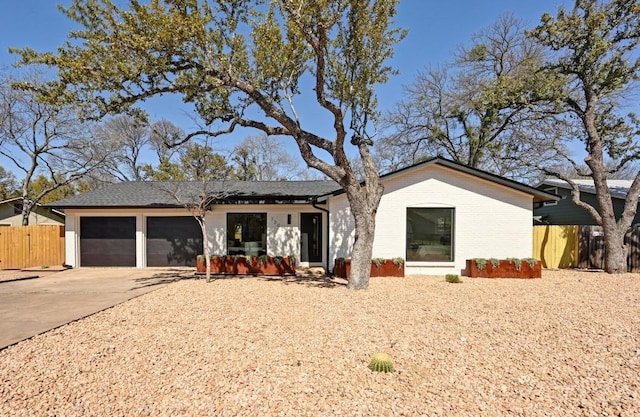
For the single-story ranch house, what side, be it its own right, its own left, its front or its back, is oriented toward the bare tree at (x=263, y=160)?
back

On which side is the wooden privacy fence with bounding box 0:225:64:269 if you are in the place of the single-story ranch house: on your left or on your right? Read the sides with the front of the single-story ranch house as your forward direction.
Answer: on your right

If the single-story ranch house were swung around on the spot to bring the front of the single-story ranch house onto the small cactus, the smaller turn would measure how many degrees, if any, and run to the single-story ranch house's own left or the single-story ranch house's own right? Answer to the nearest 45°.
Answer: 0° — it already faces it

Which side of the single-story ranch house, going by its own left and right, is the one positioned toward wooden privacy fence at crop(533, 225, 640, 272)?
left

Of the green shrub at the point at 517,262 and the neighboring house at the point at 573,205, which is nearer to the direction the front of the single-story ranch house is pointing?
the green shrub

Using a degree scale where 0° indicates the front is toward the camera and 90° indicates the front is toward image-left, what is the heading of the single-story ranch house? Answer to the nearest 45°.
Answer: approximately 0°
